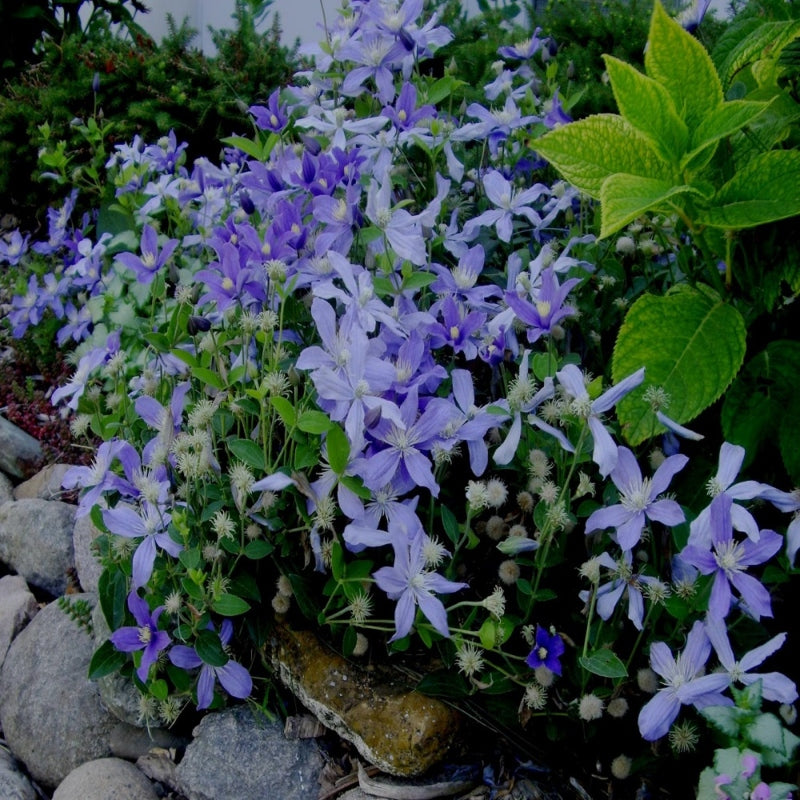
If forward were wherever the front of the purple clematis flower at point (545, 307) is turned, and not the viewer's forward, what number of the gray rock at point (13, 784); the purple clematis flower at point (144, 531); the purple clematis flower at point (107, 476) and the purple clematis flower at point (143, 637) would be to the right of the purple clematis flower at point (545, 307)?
4

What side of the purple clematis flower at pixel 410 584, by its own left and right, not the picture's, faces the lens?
front

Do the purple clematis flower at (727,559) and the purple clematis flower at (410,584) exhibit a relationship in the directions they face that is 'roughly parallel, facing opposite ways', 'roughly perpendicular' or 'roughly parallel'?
roughly parallel

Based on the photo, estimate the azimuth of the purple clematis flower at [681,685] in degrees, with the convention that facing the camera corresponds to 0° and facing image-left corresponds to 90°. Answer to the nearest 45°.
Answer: approximately 0°

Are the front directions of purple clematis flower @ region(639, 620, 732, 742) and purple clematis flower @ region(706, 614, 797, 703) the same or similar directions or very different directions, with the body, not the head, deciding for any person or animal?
same or similar directions

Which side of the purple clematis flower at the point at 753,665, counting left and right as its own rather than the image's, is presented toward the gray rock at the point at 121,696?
right

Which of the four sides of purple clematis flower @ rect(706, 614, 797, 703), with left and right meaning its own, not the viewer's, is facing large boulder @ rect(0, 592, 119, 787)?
right

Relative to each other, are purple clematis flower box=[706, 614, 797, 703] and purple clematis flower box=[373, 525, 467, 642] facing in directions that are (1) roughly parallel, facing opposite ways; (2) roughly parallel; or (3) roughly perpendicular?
roughly parallel

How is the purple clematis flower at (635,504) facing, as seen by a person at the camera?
facing the viewer

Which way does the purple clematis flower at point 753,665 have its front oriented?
toward the camera

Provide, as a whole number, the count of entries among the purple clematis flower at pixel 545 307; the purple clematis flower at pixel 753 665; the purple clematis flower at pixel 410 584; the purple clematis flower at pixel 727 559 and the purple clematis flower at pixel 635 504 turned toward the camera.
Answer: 5

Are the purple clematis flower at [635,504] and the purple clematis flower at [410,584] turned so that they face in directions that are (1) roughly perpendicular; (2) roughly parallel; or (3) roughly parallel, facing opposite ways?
roughly parallel
